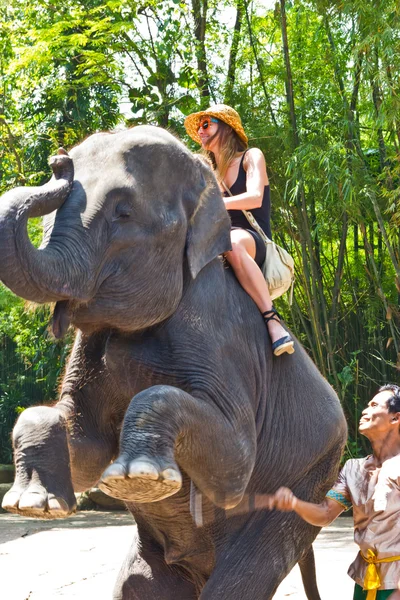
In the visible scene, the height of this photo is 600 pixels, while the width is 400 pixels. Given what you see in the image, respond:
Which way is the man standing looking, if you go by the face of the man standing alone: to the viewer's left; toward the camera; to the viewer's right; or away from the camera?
to the viewer's left

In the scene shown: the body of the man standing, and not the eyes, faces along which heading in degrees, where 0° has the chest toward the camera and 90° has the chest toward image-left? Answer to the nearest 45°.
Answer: approximately 45°
